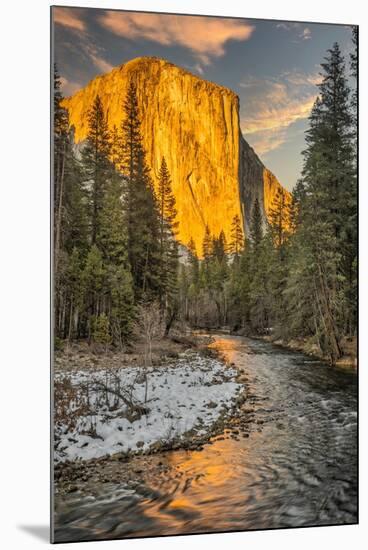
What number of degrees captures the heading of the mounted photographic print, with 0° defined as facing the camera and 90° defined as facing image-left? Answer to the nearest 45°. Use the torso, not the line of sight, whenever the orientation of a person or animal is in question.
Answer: approximately 315°
